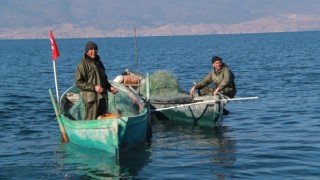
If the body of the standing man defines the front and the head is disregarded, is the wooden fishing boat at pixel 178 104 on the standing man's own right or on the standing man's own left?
on the standing man's own left

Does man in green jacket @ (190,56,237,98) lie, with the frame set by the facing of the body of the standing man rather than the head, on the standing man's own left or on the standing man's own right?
on the standing man's own left

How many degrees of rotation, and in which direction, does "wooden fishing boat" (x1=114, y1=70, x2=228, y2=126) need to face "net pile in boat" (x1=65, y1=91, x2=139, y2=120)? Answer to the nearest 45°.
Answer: approximately 90° to its right

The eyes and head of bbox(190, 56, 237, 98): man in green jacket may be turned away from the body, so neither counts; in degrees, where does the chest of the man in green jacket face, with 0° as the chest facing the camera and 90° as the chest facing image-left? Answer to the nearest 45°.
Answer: approximately 45°

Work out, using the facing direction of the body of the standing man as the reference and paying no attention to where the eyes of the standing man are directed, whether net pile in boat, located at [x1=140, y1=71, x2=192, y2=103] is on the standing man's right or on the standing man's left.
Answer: on the standing man's left

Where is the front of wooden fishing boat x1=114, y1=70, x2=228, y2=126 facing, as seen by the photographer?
facing the viewer and to the right of the viewer

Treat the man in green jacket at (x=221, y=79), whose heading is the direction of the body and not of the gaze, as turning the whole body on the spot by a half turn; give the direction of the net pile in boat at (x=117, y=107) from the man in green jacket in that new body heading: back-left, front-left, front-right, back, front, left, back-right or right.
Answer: back
